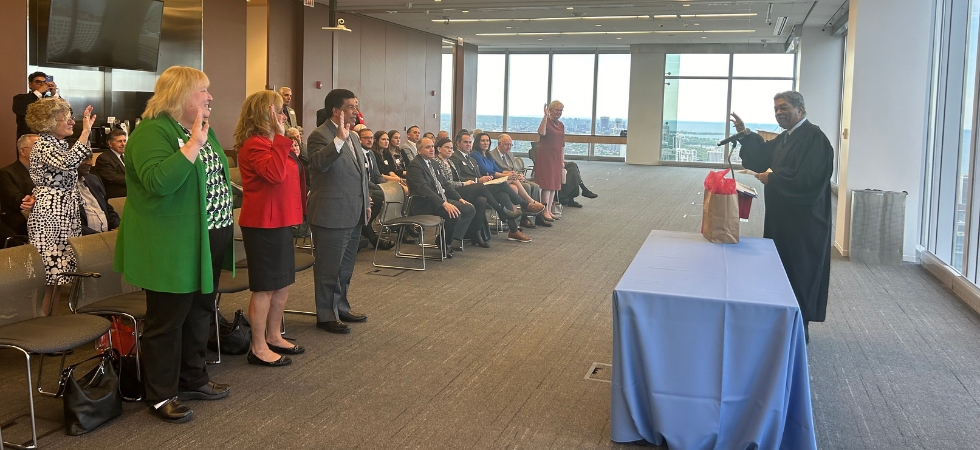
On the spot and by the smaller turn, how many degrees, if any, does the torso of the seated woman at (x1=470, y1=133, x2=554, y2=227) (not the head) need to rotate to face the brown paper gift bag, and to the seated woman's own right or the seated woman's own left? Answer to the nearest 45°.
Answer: approximately 45° to the seated woman's own right

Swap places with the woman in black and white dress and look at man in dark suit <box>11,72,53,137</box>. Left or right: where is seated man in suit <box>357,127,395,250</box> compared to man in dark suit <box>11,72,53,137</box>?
right

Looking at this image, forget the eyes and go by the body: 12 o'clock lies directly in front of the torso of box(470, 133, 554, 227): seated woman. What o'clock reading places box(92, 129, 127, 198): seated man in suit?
The seated man in suit is roughly at 3 o'clock from the seated woman.

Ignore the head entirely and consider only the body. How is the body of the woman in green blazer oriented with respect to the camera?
to the viewer's right

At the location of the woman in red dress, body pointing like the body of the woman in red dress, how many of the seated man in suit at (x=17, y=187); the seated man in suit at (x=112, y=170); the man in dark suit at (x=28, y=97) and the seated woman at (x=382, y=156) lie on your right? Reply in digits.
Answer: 4

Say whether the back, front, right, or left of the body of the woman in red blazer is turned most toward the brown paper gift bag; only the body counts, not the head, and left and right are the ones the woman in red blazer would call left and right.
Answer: front

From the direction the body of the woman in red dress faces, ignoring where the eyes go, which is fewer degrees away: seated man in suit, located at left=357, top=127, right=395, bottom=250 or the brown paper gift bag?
the brown paper gift bag

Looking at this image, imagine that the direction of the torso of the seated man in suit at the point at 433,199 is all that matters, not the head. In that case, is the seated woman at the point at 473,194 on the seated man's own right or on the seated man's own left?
on the seated man's own left

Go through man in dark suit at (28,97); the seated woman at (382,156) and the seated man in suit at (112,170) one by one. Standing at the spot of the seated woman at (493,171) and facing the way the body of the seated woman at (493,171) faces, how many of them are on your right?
3

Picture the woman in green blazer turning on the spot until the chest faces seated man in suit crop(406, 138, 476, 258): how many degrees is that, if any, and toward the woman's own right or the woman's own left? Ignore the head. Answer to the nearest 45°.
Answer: approximately 45° to the woman's own left

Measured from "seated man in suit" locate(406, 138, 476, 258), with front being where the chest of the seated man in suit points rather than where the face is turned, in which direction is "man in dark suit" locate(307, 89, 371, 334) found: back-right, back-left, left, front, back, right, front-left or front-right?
front-right

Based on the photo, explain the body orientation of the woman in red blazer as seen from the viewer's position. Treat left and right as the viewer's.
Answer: facing to the right of the viewer

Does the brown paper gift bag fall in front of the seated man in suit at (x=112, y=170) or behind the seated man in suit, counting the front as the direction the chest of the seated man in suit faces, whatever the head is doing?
in front

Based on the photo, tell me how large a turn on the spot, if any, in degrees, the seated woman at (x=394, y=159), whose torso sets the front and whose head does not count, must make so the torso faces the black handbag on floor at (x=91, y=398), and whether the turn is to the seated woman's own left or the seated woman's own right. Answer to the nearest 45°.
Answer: approximately 45° to the seated woman's own right

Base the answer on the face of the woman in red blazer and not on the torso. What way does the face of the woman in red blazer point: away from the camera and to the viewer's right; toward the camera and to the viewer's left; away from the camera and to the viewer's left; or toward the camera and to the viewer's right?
away from the camera and to the viewer's right
